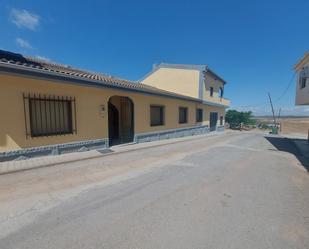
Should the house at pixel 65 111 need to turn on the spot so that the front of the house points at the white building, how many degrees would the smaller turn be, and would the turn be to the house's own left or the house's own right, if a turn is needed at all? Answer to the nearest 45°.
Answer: approximately 45° to the house's own left

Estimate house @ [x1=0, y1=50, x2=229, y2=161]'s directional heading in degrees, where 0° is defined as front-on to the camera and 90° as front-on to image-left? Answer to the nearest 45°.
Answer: approximately 315°
